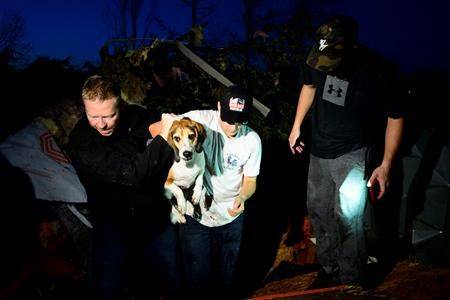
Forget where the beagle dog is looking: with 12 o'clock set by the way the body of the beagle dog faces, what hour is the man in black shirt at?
The man in black shirt is roughly at 9 o'clock from the beagle dog.

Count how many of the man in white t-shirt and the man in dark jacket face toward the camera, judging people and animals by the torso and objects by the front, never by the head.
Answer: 2

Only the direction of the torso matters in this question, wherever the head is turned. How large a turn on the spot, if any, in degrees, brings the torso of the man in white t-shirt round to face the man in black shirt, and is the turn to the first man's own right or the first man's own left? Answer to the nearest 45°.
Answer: approximately 90° to the first man's own left

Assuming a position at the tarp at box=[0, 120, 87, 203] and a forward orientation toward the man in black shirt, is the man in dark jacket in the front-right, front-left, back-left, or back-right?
front-right

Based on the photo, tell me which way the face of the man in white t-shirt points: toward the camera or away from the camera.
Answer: toward the camera

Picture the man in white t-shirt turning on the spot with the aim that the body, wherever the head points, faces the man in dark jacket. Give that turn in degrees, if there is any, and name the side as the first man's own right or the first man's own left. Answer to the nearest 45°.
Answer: approximately 90° to the first man's own right

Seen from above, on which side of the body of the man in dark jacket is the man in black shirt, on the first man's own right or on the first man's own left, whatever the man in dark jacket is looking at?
on the first man's own left

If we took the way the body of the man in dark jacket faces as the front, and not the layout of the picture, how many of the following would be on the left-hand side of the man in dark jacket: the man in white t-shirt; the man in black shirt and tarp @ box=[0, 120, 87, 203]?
2

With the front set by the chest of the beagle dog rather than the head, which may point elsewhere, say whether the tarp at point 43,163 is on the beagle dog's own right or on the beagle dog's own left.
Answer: on the beagle dog's own right

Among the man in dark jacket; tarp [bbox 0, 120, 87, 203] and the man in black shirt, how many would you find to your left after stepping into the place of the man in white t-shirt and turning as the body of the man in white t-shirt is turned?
1

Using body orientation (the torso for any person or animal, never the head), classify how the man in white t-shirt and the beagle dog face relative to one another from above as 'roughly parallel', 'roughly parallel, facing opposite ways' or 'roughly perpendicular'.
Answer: roughly parallel

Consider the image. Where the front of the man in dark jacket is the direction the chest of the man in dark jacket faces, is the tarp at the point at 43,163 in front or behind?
behind

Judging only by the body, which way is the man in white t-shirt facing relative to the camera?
toward the camera

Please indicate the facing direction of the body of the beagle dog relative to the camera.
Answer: toward the camera
